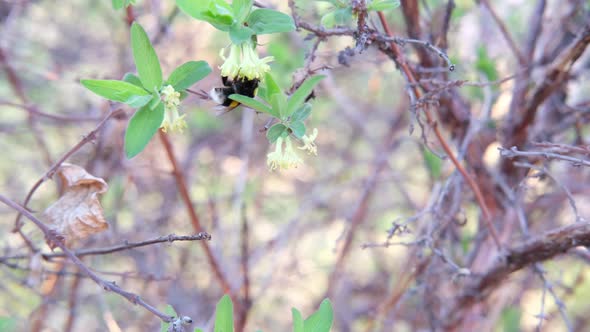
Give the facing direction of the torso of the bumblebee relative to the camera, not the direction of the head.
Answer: to the viewer's right
